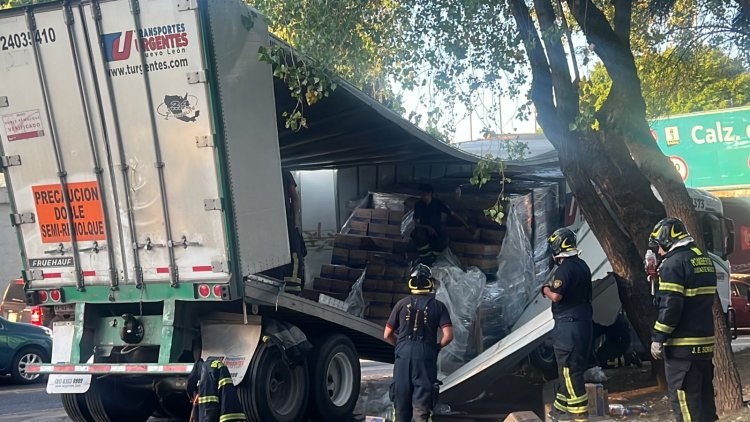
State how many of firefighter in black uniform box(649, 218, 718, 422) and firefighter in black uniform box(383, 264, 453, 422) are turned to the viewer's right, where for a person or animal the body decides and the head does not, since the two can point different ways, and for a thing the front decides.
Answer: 0

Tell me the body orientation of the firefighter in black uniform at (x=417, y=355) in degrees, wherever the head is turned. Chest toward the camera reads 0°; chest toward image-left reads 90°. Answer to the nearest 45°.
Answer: approximately 180°

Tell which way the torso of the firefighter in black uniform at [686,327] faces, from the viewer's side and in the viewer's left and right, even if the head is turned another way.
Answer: facing away from the viewer and to the left of the viewer

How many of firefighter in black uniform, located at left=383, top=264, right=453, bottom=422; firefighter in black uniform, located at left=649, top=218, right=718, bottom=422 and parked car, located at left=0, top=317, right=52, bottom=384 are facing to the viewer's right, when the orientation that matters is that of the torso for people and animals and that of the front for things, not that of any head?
1

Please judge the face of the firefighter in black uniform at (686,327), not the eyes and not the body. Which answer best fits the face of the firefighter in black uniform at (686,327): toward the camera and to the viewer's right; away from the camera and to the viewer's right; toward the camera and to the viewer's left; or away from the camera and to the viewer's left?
away from the camera and to the viewer's left

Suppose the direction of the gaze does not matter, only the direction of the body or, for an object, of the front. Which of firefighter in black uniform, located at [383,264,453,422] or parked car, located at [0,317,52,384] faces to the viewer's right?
the parked car

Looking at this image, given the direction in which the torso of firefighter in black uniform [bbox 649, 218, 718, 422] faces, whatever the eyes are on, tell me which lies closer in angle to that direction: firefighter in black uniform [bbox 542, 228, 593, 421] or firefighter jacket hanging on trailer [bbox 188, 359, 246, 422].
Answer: the firefighter in black uniform

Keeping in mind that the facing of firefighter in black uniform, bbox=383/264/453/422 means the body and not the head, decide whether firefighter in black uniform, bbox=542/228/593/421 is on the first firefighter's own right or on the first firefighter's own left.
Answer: on the first firefighter's own right

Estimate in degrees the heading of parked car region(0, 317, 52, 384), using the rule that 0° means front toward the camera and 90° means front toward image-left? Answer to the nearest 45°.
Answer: approximately 270°

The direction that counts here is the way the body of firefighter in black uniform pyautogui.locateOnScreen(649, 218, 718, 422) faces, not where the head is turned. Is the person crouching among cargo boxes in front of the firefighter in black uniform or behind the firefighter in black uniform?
in front
